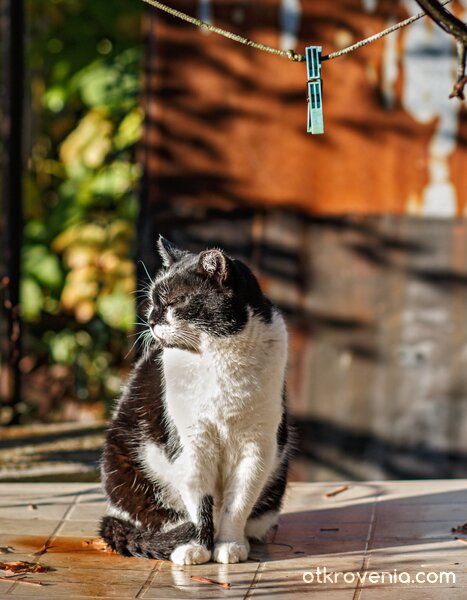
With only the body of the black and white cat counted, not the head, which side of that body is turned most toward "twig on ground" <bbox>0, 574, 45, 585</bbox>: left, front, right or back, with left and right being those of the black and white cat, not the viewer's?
right

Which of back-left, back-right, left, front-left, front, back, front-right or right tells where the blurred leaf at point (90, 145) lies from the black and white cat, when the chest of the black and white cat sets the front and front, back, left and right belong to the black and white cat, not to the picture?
back

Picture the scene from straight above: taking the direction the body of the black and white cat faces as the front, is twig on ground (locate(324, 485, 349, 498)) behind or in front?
behind

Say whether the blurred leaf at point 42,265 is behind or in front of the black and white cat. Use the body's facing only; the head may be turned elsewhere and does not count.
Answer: behind

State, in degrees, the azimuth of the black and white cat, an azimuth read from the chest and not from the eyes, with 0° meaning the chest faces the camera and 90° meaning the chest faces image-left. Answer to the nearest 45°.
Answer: approximately 0°

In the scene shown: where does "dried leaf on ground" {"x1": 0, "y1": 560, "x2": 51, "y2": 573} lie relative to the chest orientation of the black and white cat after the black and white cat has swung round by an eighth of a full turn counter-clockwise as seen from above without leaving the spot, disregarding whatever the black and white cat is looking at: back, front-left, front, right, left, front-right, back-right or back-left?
back-right

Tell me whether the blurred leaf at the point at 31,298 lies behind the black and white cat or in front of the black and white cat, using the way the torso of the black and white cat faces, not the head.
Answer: behind

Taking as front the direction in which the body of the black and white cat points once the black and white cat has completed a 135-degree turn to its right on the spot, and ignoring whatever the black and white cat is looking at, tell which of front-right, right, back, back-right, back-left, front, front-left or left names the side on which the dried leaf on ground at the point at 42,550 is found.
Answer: front-left

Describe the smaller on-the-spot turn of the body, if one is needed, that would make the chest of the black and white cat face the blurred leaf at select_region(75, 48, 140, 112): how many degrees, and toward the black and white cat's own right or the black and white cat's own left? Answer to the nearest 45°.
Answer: approximately 180°
